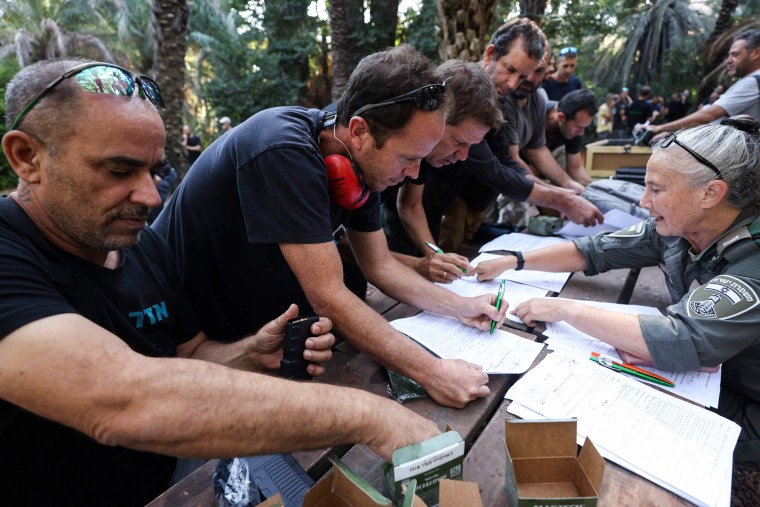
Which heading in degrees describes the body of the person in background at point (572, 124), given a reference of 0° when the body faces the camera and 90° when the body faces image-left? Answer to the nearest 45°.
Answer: approximately 315°

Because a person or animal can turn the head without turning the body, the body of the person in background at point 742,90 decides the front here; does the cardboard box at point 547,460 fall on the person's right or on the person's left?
on the person's left

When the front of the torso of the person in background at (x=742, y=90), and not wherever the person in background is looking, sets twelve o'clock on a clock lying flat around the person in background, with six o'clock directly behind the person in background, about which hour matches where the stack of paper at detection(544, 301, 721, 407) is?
The stack of paper is roughly at 9 o'clock from the person in background.

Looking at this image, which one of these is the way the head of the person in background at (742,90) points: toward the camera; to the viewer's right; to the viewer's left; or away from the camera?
to the viewer's left

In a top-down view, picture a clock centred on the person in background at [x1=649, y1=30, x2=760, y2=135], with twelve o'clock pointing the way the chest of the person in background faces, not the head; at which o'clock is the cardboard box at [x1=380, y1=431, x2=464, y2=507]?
The cardboard box is roughly at 9 o'clock from the person in background.

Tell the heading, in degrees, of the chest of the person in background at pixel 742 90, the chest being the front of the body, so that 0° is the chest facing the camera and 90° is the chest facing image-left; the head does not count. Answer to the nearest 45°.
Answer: approximately 90°

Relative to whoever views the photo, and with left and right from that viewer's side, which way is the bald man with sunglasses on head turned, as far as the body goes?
facing the viewer and to the right of the viewer

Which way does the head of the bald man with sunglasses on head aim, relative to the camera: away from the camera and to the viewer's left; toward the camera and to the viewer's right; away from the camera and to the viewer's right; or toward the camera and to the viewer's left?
toward the camera and to the viewer's right

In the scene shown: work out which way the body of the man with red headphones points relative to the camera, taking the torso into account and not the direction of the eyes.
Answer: to the viewer's right

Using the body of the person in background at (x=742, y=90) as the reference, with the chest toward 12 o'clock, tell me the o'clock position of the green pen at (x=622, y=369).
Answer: The green pen is roughly at 9 o'clock from the person in background.

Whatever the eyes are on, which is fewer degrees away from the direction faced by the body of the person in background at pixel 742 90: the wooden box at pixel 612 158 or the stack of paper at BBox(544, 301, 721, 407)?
the wooden box

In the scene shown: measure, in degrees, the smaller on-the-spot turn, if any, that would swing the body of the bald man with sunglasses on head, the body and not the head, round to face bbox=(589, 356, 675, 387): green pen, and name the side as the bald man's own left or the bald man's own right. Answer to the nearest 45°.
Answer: approximately 45° to the bald man's own left

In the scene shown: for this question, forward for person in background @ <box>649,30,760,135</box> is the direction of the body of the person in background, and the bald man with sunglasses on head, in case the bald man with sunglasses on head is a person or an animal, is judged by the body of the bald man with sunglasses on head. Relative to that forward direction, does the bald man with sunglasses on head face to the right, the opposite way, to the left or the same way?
the opposite way
